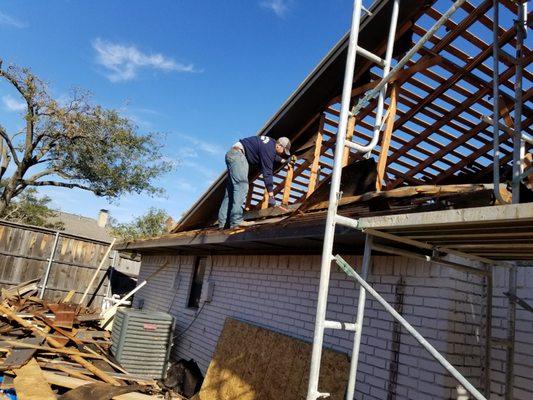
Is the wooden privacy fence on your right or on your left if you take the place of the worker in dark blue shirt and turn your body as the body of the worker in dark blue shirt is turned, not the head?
on your left

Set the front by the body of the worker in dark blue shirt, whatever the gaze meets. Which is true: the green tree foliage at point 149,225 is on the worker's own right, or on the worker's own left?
on the worker's own left

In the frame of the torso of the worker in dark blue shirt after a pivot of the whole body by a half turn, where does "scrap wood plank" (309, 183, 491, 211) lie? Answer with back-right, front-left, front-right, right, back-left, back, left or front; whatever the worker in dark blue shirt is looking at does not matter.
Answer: back-left

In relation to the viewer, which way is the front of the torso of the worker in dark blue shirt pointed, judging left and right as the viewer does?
facing to the right of the viewer
